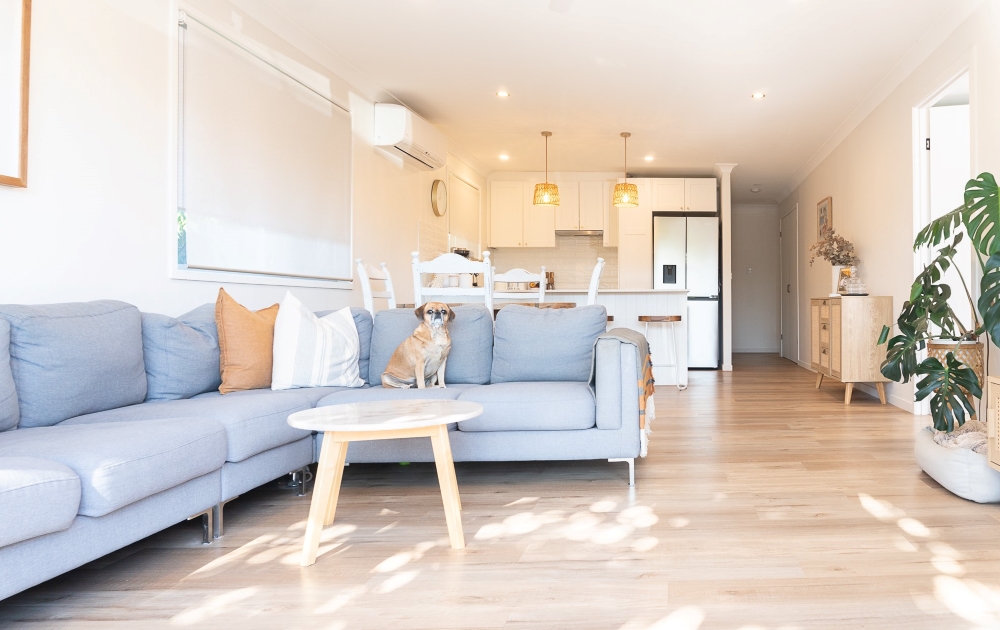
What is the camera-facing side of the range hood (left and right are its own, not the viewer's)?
front

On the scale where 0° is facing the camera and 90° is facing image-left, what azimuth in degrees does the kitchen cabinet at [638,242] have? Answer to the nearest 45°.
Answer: approximately 0°

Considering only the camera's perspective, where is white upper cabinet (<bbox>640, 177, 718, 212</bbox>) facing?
facing the viewer

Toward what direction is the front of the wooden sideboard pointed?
to the viewer's left

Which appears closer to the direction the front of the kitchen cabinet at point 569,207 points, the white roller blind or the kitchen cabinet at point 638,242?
the white roller blind

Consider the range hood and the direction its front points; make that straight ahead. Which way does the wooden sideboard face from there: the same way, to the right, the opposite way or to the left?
to the right

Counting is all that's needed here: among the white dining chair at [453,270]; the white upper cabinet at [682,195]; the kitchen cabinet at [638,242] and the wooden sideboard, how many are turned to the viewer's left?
1

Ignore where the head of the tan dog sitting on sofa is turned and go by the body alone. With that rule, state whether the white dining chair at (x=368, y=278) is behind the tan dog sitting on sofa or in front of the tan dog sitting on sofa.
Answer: behind

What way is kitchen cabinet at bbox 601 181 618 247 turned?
toward the camera

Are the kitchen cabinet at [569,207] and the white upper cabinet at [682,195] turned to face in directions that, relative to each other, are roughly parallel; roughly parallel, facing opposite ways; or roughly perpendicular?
roughly parallel

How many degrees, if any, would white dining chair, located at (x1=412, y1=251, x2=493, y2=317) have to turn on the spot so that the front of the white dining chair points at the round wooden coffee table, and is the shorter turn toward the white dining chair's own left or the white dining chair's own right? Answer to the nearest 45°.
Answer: approximately 180°

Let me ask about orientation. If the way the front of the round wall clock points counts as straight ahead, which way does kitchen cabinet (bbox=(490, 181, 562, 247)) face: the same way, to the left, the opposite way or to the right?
to the right

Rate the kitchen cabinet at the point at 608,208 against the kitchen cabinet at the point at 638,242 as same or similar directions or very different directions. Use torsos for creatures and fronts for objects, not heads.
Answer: same or similar directions

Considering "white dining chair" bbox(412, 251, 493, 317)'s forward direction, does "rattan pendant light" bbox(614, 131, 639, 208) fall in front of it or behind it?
in front

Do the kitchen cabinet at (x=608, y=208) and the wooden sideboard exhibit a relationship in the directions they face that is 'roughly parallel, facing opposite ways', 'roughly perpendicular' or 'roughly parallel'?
roughly perpendicular

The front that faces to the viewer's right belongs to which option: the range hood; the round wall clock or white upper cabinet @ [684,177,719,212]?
the round wall clock

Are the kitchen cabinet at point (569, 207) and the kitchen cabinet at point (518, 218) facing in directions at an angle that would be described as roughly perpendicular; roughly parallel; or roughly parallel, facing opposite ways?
roughly parallel

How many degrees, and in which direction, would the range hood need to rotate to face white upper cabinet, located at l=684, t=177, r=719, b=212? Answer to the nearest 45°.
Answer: approximately 90° to its left

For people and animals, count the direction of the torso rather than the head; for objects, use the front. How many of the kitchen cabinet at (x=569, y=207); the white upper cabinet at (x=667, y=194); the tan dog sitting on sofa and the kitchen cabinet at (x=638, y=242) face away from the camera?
0

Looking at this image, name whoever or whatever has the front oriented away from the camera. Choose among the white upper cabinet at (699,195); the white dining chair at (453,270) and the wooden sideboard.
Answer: the white dining chair
